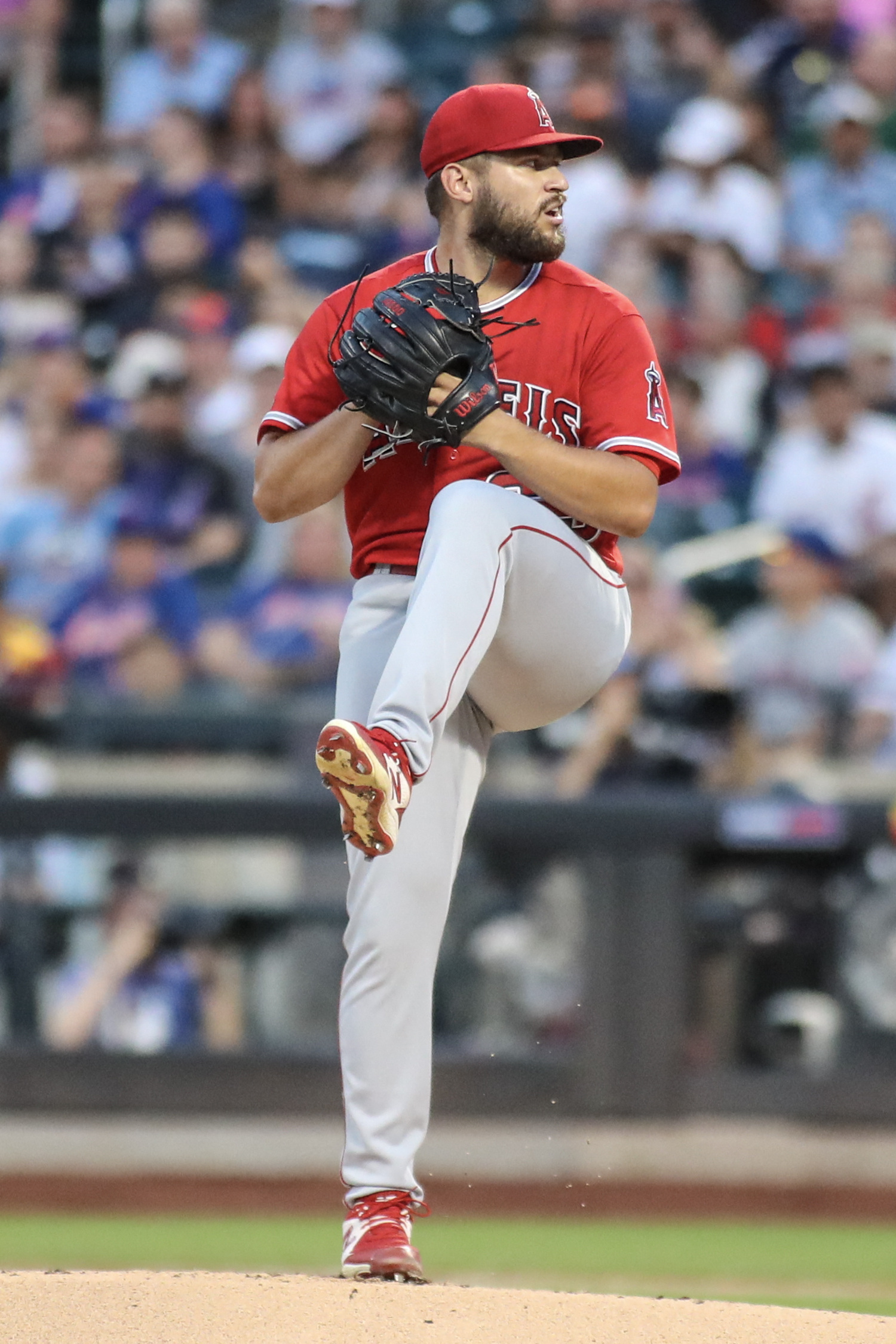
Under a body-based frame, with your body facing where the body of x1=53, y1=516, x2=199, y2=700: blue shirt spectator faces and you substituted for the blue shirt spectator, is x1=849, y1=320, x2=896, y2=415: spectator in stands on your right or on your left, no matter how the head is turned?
on your left

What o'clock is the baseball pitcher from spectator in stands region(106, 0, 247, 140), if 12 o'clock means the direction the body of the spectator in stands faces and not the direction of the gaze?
The baseball pitcher is roughly at 12 o'clock from the spectator in stands.

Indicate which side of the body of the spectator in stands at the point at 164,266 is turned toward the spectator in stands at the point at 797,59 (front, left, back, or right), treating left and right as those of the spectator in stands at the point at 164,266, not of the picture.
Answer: left

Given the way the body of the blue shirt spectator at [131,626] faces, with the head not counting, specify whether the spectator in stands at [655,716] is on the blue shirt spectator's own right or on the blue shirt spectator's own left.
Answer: on the blue shirt spectator's own left
